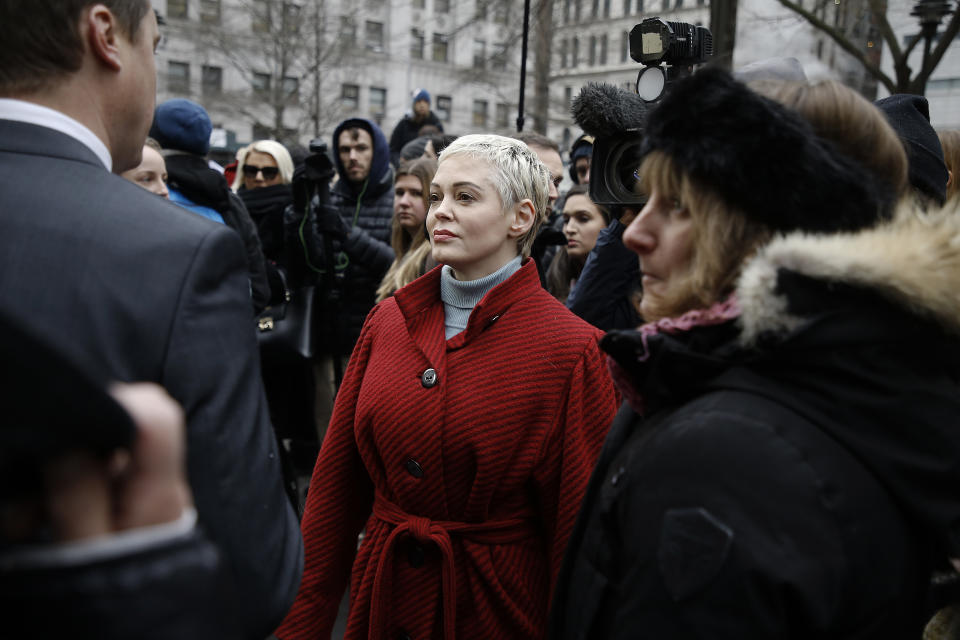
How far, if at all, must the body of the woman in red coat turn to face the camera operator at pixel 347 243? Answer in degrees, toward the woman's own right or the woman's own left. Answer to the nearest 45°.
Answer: approximately 135° to the woman's own right

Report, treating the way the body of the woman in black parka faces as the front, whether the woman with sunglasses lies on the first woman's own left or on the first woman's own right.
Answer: on the first woman's own right

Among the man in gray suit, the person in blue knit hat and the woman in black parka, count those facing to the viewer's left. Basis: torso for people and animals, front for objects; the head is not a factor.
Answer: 1

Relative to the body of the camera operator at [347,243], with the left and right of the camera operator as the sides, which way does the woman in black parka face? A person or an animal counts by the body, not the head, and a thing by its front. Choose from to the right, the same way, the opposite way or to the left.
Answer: to the right

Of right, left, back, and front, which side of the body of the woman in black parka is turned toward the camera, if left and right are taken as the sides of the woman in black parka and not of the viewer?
left

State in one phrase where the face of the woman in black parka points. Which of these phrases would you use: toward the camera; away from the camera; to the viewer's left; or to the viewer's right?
to the viewer's left

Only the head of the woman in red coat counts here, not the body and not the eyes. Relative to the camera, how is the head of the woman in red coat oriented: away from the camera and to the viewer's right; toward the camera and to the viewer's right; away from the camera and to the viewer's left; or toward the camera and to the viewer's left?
toward the camera and to the viewer's left

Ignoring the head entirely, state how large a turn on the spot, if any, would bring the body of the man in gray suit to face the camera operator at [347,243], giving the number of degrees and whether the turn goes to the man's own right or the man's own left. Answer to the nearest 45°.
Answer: approximately 45° to the man's own left

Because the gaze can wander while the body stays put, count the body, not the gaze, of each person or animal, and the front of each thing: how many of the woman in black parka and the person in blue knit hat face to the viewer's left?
1

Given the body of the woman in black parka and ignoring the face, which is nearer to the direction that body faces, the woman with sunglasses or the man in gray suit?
the man in gray suit
